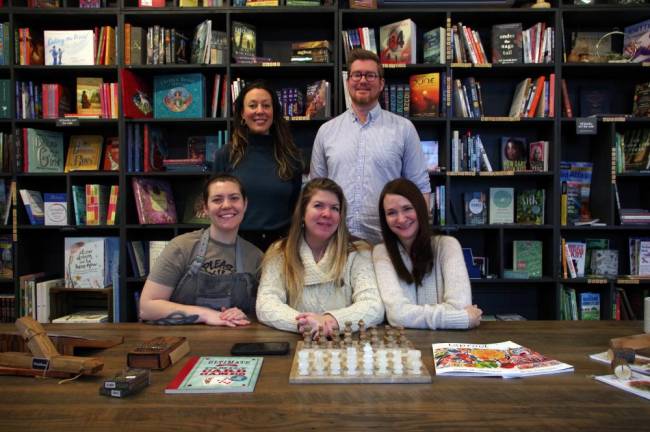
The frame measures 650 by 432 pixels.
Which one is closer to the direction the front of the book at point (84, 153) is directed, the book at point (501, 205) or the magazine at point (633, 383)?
the magazine

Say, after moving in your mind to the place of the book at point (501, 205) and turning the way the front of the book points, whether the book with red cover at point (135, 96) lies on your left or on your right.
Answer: on your right

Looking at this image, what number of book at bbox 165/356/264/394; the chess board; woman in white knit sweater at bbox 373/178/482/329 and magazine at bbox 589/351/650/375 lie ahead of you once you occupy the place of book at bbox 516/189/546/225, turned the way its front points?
4

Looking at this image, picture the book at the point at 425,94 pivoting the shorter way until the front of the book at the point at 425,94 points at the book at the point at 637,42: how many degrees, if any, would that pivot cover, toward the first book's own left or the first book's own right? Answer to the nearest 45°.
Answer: approximately 90° to the first book's own left
